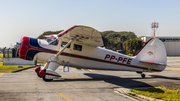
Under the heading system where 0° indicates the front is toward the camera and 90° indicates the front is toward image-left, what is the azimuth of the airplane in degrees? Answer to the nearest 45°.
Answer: approximately 90°
